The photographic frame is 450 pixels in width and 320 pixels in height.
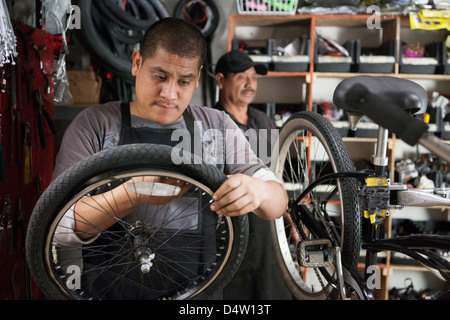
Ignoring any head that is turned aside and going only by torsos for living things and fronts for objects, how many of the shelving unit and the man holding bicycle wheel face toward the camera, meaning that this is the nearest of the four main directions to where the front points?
2

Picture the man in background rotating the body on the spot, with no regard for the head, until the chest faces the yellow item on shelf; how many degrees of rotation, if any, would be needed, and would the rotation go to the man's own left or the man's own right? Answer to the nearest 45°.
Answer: approximately 90° to the man's own left

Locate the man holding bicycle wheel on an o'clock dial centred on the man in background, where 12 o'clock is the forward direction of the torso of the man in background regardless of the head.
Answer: The man holding bicycle wheel is roughly at 2 o'clock from the man in background.

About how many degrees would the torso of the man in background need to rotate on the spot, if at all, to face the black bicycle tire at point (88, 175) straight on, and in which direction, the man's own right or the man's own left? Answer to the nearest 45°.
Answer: approximately 45° to the man's own right

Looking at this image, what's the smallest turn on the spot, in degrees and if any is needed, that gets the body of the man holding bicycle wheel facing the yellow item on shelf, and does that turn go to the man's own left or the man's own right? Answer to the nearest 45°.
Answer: approximately 135° to the man's own left

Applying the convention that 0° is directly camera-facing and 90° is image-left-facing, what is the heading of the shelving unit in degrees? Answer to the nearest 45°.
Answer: approximately 0°
